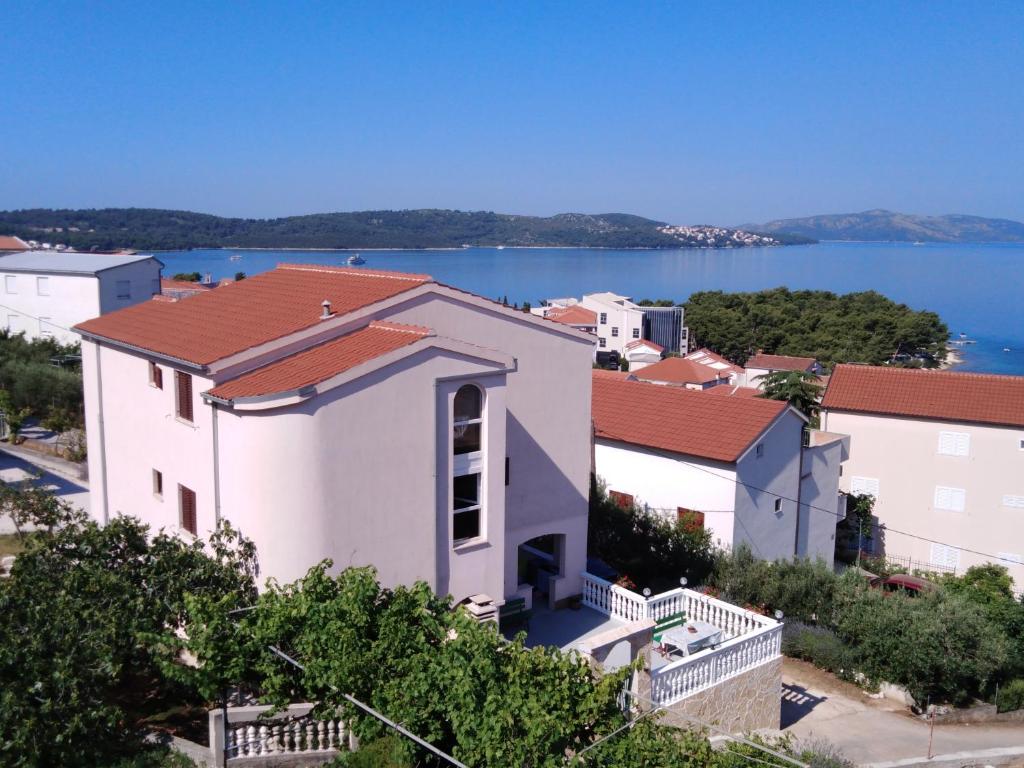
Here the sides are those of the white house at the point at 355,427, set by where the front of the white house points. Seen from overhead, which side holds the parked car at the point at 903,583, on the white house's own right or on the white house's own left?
on the white house's own left

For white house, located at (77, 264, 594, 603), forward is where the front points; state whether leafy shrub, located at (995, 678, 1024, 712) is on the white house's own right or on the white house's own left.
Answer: on the white house's own left

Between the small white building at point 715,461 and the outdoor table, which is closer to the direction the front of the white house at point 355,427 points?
the outdoor table

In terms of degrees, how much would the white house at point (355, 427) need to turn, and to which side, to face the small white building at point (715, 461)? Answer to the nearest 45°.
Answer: approximately 90° to its left

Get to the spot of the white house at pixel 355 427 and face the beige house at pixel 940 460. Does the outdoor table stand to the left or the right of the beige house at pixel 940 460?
right

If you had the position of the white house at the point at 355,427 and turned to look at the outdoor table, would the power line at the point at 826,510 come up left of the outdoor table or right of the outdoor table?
left

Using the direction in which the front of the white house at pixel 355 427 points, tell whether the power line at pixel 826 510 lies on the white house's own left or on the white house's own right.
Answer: on the white house's own left

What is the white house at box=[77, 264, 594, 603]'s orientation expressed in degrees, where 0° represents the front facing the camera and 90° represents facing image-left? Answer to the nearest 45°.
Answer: approximately 315°
